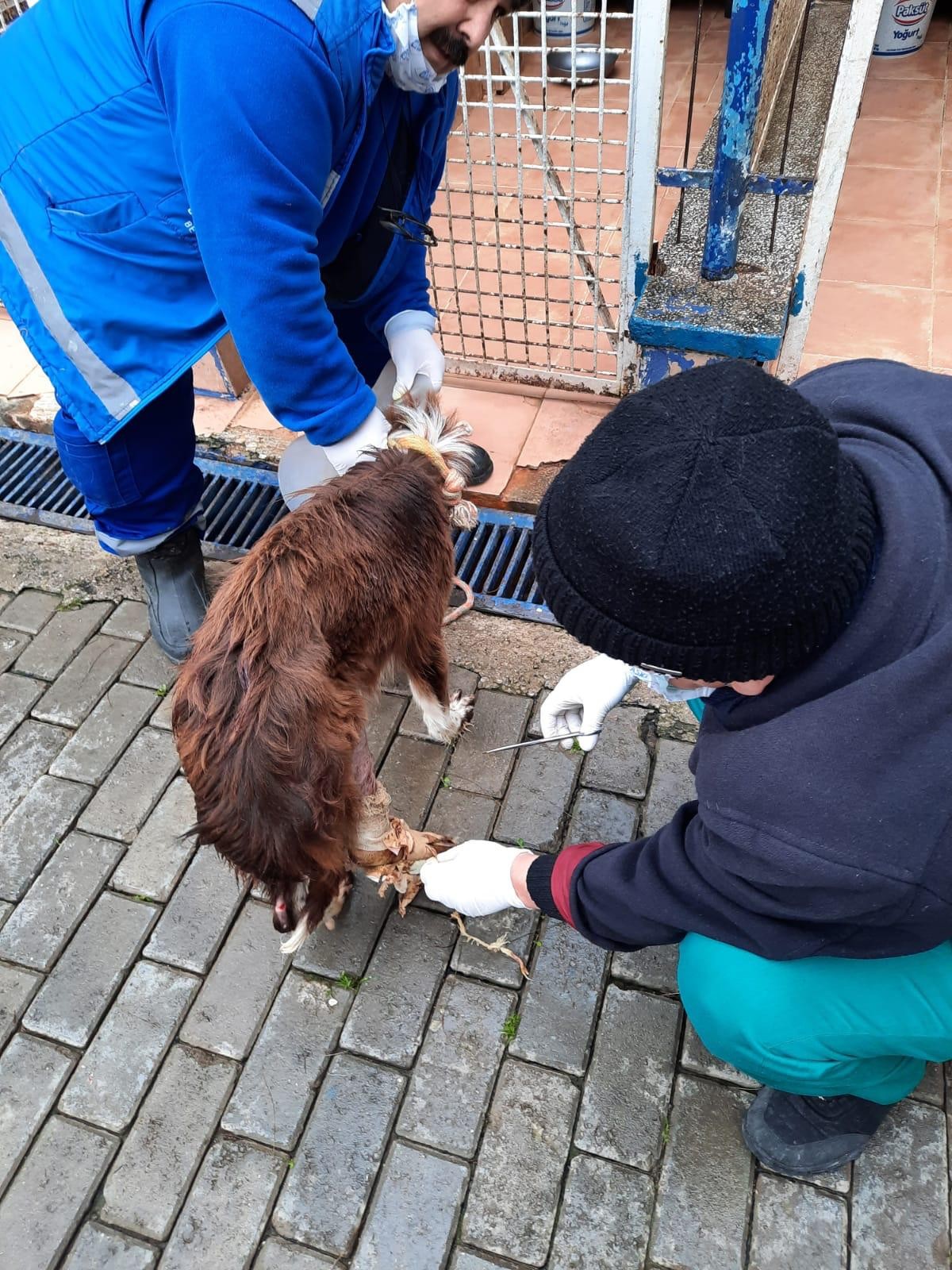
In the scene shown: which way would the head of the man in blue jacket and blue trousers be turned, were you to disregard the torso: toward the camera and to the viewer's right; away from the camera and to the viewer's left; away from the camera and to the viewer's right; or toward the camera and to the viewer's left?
toward the camera and to the viewer's right

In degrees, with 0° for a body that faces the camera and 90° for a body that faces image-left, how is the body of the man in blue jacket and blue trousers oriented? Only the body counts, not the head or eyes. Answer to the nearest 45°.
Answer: approximately 315°

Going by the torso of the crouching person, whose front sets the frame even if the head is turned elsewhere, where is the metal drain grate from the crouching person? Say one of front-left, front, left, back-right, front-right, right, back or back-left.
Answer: front-right

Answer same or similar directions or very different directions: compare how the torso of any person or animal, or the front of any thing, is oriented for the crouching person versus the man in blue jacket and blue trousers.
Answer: very different directions

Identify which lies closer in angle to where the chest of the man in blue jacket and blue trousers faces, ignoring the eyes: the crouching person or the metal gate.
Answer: the crouching person

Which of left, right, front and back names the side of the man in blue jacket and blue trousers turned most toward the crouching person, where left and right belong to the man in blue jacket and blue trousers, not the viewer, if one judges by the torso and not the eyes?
front

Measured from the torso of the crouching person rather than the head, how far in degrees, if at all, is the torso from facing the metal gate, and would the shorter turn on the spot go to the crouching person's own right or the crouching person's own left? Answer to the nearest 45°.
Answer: approximately 90° to the crouching person's own right

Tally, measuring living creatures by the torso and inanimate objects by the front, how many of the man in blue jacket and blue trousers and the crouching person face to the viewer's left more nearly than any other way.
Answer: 1

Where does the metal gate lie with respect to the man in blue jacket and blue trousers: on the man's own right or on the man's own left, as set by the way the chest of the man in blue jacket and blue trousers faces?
on the man's own left

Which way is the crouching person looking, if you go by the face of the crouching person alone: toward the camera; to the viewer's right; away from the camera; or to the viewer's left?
to the viewer's left

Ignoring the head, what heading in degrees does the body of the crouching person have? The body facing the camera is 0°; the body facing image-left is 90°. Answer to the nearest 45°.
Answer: approximately 90°
